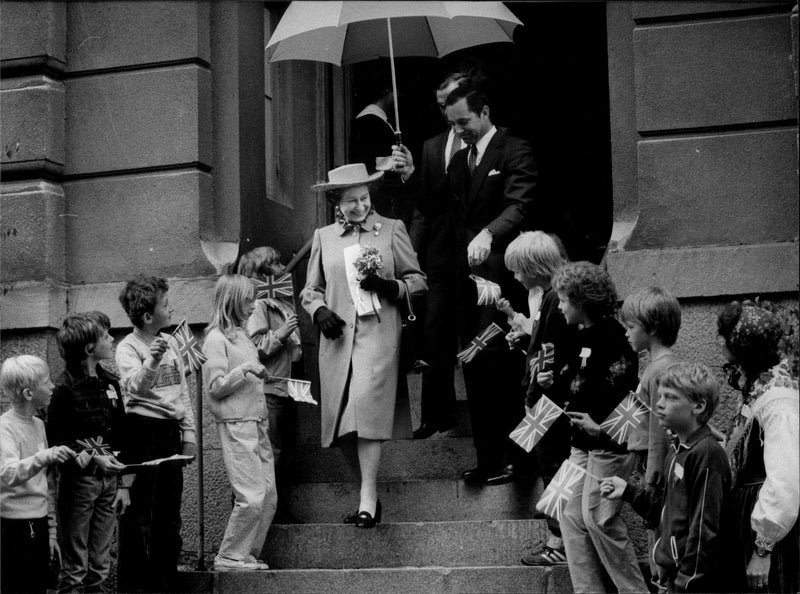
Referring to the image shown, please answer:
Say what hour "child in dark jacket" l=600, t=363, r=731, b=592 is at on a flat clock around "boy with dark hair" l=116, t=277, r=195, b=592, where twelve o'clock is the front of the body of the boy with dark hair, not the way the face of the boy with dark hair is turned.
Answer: The child in dark jacket is roughly at 12 o'clock from the boy with dark hair.

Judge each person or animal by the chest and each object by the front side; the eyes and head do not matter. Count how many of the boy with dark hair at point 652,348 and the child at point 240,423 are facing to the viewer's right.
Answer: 1

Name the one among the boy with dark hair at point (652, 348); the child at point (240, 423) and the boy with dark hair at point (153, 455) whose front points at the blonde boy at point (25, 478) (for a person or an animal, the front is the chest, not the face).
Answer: the boy with dark hair at point (652, 348)

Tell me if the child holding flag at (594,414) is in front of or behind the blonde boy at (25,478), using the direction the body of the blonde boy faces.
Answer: in front

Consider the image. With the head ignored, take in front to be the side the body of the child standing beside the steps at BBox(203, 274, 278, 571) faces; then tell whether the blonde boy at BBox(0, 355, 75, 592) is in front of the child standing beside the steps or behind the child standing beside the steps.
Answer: behind

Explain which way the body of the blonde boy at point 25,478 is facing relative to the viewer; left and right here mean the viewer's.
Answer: facing the viewer and to the right of the viewer

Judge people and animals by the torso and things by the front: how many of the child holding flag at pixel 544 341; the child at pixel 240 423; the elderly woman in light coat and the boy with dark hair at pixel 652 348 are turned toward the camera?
1

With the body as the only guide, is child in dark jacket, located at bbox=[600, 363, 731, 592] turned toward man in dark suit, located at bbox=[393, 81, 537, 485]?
no

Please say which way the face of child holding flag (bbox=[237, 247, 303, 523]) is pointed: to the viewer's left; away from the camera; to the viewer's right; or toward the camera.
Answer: to the viewer's right

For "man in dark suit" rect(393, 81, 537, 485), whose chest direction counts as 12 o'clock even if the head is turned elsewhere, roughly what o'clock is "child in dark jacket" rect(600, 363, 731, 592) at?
The child in dark jacket is roughly at 10 o'clock from the man in dark suit.

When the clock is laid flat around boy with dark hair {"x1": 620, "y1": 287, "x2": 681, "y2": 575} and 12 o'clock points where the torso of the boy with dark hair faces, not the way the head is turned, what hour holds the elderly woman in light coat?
The elderly woman in light coat is roughly at 1 o'clock from the boy with dark hair.

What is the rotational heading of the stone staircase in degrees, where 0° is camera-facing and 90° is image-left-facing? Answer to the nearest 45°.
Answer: approximately 0°

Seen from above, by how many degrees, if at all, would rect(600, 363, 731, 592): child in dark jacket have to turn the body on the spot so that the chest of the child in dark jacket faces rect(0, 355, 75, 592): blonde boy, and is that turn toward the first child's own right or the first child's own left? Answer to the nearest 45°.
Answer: approximately 45° to the first child's own right

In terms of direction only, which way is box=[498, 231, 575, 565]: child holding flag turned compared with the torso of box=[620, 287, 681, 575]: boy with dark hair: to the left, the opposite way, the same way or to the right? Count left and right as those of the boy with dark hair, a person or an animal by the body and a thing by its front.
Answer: the same way

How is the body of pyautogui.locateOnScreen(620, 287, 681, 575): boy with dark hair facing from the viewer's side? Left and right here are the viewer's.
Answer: facing to the left of the viewer

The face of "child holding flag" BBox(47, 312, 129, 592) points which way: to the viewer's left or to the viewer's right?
to the viewer's right

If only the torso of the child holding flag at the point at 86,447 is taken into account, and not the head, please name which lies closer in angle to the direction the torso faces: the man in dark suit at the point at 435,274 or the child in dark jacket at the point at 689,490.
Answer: the child in dark jacket

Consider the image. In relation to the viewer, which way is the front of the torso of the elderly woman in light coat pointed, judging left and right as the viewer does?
facing the viewer

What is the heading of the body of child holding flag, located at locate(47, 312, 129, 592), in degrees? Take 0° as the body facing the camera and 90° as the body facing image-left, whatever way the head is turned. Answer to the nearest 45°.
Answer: approximately 315°
